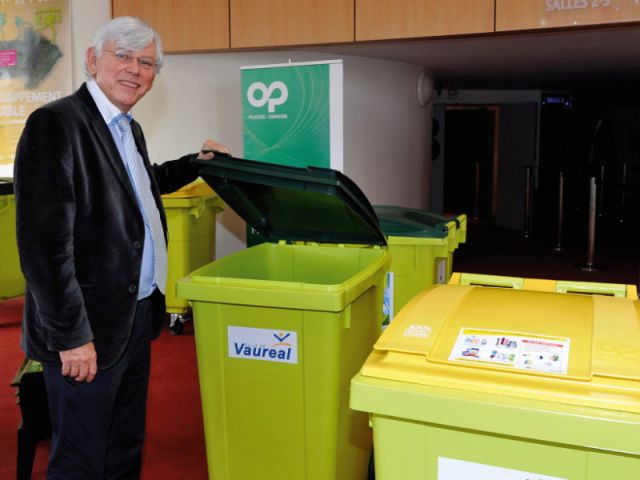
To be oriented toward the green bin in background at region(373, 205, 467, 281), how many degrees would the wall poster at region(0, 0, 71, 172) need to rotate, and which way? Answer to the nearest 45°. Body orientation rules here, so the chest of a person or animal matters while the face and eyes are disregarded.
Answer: approximately 45° to its left

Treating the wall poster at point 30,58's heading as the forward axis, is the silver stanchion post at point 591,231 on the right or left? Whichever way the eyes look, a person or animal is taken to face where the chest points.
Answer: on its left

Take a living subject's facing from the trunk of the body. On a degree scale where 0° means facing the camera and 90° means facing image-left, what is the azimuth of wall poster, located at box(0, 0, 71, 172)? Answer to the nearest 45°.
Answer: approximately 0°

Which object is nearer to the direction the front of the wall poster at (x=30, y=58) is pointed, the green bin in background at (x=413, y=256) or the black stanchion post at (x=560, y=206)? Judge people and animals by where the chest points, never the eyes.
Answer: the green bin in background

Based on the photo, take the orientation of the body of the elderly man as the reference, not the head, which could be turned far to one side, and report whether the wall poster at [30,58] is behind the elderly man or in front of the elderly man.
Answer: behind

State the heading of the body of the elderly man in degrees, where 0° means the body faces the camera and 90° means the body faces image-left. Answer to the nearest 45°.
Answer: approximately 315°

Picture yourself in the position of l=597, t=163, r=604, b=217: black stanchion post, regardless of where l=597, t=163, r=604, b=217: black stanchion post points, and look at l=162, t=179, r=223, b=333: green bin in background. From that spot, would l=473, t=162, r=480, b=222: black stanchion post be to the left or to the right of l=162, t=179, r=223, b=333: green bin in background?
right
